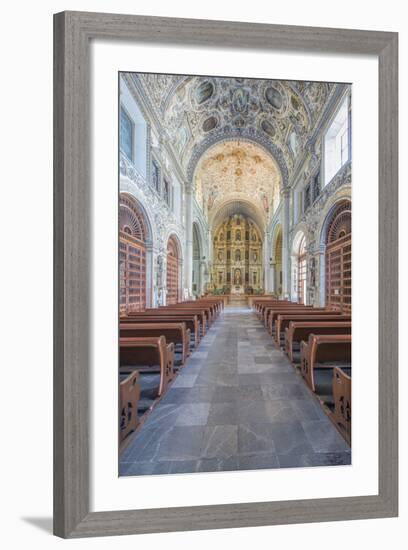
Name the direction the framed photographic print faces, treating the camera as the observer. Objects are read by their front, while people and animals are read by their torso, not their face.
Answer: facing the viewer and to the right of the viewer
